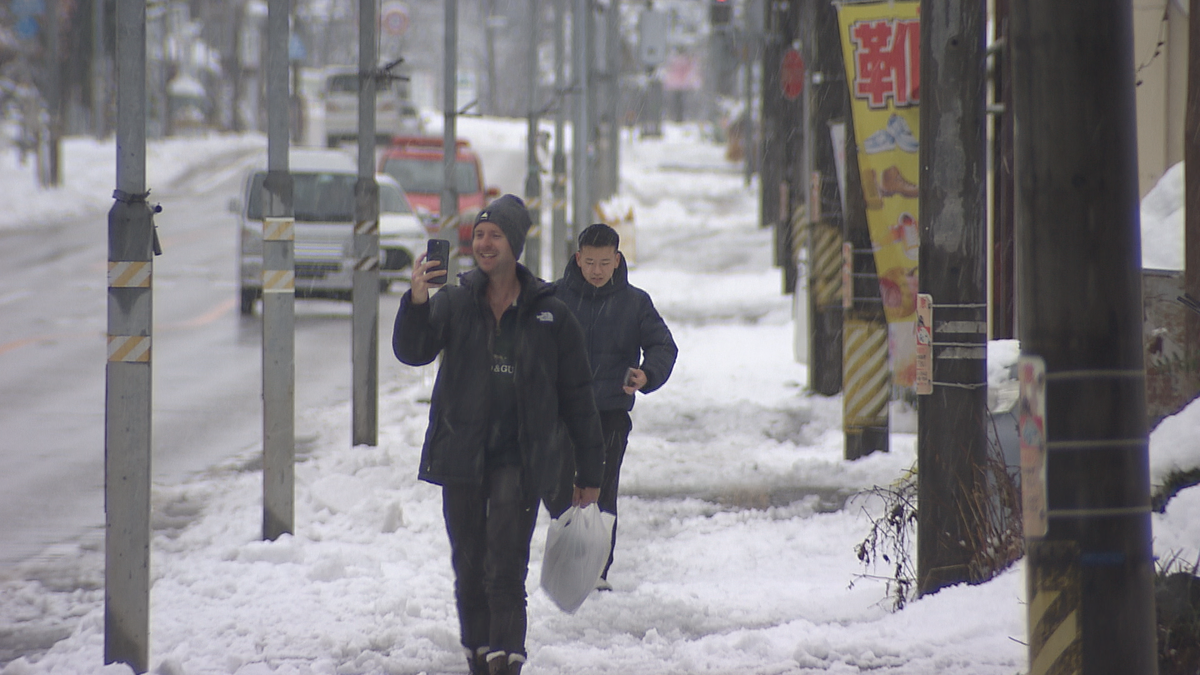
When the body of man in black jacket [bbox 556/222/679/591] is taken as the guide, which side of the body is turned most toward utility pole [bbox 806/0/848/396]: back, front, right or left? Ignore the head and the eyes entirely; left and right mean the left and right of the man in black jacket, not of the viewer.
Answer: back

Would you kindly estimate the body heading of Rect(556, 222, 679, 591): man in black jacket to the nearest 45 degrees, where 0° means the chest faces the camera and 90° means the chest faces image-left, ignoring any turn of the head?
approximately 0°

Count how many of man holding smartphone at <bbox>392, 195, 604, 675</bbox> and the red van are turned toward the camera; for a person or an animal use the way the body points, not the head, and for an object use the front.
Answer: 2

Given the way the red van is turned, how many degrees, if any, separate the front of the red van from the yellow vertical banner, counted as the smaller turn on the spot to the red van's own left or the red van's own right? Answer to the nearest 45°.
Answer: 0° — it already faces it

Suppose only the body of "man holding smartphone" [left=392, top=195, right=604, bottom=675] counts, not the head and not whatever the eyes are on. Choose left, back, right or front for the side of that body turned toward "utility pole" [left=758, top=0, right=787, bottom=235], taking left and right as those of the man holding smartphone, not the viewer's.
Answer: back

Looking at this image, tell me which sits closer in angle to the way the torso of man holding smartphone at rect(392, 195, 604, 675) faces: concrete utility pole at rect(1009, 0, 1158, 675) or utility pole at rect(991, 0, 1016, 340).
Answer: the concrete utility pole

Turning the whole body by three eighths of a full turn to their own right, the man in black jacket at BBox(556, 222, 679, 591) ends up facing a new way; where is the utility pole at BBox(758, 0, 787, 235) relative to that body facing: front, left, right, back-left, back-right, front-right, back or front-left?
front-right

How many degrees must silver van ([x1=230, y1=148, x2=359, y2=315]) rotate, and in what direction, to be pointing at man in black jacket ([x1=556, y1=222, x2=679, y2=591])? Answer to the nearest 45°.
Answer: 0° — it already faces them

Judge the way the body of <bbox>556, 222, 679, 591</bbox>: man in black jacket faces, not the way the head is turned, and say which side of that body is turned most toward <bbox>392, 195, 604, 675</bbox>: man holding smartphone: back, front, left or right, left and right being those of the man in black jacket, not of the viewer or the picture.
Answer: front
